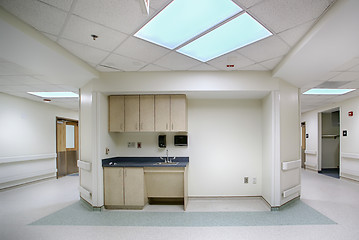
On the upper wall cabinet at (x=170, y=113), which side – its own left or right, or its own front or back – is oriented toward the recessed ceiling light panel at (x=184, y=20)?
front

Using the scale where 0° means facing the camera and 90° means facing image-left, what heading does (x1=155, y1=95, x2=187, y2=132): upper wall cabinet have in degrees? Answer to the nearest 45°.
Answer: approximately 0°

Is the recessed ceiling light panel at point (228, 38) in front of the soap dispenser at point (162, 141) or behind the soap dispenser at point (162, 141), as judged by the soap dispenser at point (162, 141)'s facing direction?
in front

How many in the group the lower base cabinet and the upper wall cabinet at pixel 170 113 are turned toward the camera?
2

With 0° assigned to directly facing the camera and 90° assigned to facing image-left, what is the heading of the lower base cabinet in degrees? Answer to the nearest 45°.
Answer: approximately 0°

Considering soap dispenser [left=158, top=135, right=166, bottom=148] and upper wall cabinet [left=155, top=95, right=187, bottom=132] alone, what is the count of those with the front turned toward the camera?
2
